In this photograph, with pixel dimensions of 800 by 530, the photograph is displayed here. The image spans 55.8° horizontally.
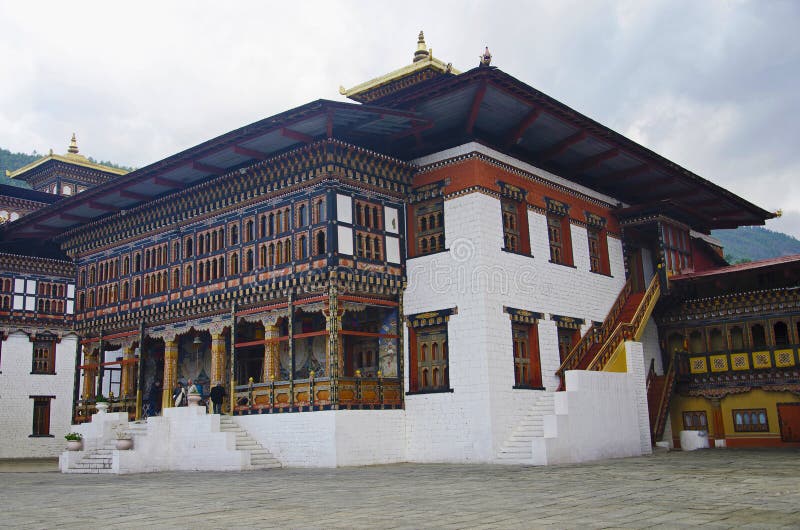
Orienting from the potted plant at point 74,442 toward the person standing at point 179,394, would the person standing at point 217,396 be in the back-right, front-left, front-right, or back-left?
front-right

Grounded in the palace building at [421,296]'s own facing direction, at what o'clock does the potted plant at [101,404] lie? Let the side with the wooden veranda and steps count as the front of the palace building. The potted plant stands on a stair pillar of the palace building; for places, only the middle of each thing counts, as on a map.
The potted plant is roughly at 2 o'clock from the palace building.

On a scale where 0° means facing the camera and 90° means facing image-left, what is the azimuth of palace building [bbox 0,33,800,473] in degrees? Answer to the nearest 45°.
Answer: approximately 45°
